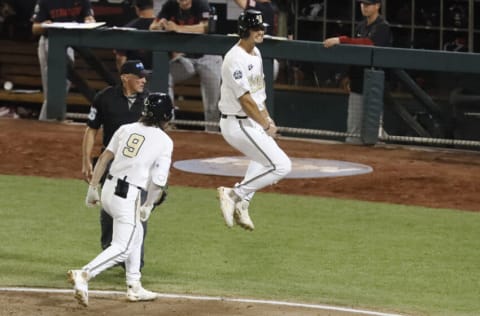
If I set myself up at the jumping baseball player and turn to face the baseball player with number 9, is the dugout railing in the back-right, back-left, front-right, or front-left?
back-right

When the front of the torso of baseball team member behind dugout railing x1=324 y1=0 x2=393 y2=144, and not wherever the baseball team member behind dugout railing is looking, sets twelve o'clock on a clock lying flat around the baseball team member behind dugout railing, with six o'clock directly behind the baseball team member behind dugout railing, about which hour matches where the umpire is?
The umpire is roughly at 11 o'clock from the baseball team member behind dugout railing.

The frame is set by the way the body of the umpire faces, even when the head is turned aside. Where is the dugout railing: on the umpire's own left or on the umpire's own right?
on the umpire's own left

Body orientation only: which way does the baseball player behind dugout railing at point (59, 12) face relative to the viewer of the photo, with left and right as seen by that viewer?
facing the viewer

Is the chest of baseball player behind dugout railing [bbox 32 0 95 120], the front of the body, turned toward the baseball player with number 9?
yes

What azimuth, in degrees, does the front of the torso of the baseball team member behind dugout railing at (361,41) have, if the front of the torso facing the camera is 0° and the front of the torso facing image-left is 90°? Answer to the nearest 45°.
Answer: approximately 45°

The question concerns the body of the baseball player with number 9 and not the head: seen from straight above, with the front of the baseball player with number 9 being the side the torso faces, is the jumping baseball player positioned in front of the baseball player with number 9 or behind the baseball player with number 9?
in front

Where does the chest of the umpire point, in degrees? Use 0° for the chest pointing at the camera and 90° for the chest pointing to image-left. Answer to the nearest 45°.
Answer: approximately 315°

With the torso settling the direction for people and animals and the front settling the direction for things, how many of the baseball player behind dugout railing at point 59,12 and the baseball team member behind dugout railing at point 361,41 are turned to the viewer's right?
0

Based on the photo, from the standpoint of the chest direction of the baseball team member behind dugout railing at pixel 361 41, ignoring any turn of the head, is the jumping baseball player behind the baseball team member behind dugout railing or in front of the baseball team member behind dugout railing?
in front

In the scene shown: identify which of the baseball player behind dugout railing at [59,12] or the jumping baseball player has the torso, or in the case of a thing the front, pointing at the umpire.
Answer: the baseball player behind dugout railing
